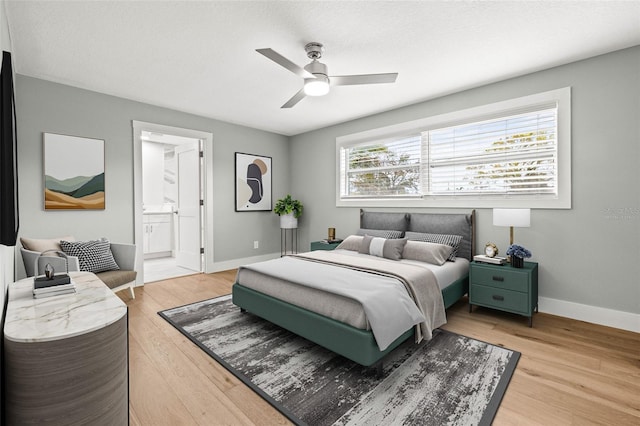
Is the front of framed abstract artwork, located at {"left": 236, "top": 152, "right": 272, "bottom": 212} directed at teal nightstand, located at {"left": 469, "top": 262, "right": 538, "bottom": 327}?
yes

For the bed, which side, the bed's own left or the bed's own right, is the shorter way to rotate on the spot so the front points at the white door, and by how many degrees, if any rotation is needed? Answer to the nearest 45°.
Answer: approximately 90° to the bed's own right

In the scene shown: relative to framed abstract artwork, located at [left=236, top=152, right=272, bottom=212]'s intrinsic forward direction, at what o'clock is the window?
The window is roughly at 12 o'clock from the framed abstract artwork.

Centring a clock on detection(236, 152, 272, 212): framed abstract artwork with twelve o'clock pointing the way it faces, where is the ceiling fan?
The ceiling fan is roughly at 1 o'clock from the framed abstract artwork.

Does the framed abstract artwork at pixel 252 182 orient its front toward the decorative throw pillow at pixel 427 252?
yes

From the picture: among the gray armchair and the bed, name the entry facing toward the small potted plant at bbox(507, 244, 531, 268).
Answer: the gray armchair

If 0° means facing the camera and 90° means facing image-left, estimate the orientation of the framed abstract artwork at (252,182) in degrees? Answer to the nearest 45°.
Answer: approximately 315°

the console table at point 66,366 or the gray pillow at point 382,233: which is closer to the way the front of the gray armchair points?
the gray pillow

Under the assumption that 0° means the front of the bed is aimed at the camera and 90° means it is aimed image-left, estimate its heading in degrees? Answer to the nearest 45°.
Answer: approximately 45°
